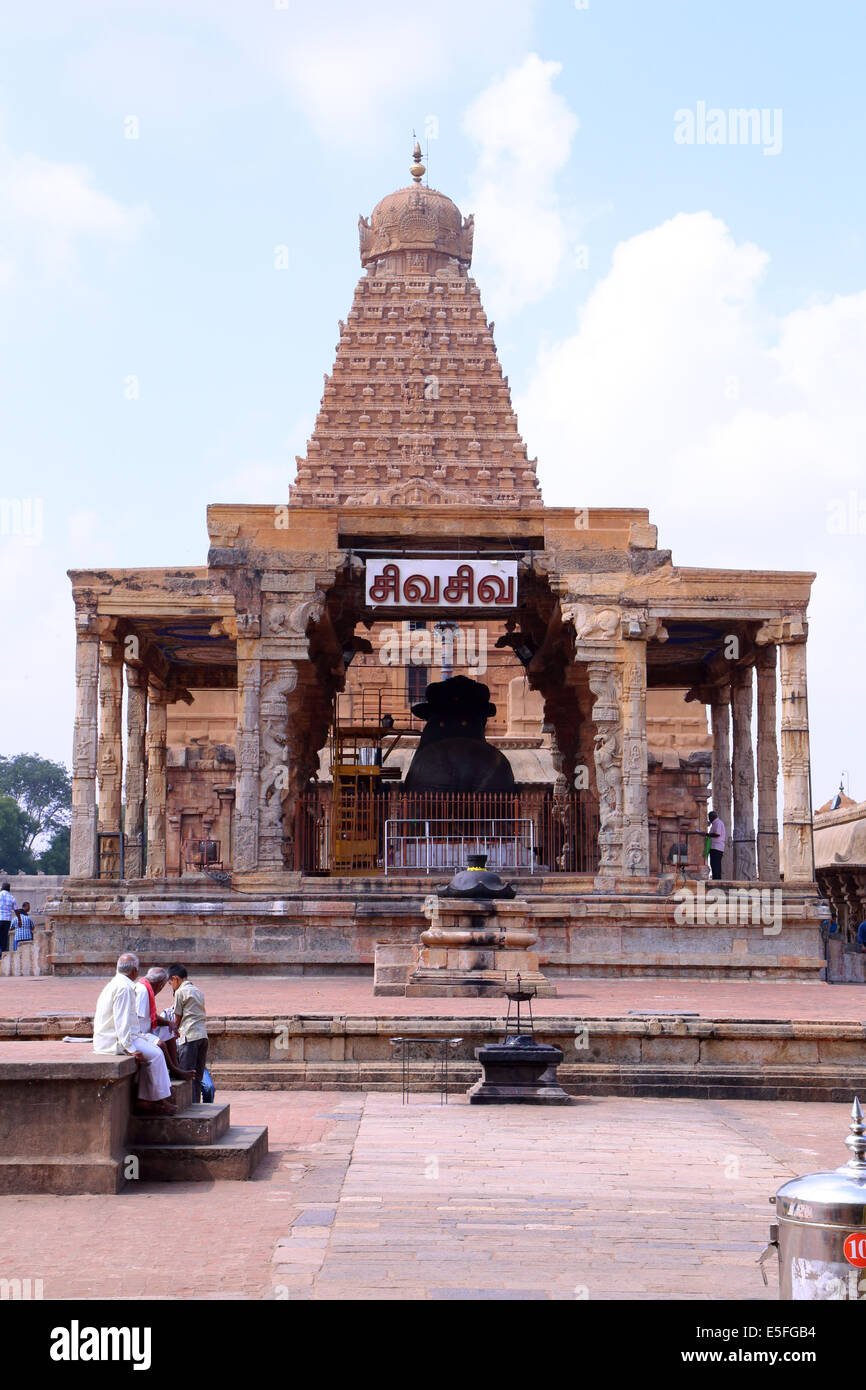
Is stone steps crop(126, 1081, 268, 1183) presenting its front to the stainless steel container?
no

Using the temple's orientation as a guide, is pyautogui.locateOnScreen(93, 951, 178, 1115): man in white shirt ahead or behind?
ahead

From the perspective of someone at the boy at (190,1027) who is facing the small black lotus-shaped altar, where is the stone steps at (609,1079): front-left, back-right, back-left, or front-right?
front-right

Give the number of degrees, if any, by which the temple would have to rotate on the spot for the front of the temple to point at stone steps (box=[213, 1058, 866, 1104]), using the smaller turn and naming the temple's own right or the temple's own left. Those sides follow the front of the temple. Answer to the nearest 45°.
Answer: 0° — it already faces it

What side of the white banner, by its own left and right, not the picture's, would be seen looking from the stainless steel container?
front

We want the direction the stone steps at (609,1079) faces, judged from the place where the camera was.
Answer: facing the viewer

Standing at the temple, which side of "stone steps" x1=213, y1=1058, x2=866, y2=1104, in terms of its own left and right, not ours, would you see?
back

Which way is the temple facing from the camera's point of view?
toward the camera

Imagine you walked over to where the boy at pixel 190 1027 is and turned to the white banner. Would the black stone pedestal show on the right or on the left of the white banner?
right
